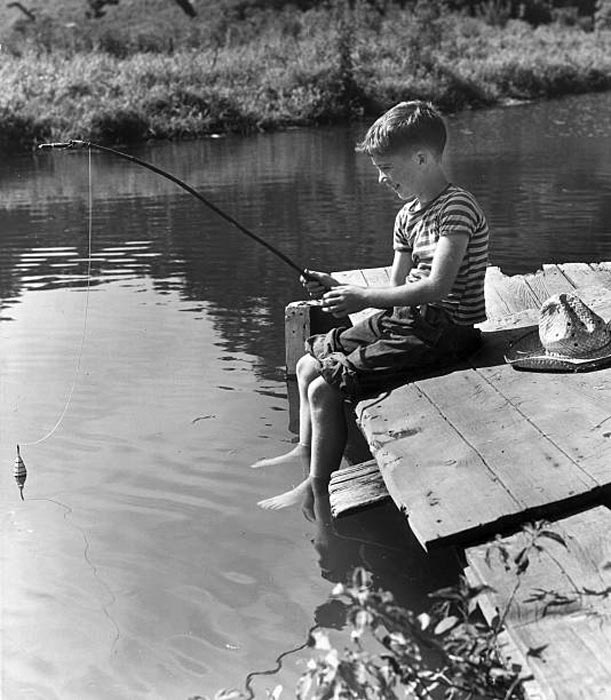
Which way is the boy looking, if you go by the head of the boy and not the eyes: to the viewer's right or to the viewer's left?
to the viewer's left

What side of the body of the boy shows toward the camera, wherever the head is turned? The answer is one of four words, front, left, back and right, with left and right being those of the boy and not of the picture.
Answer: left

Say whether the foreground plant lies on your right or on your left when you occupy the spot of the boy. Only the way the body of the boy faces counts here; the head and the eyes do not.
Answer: on your left
